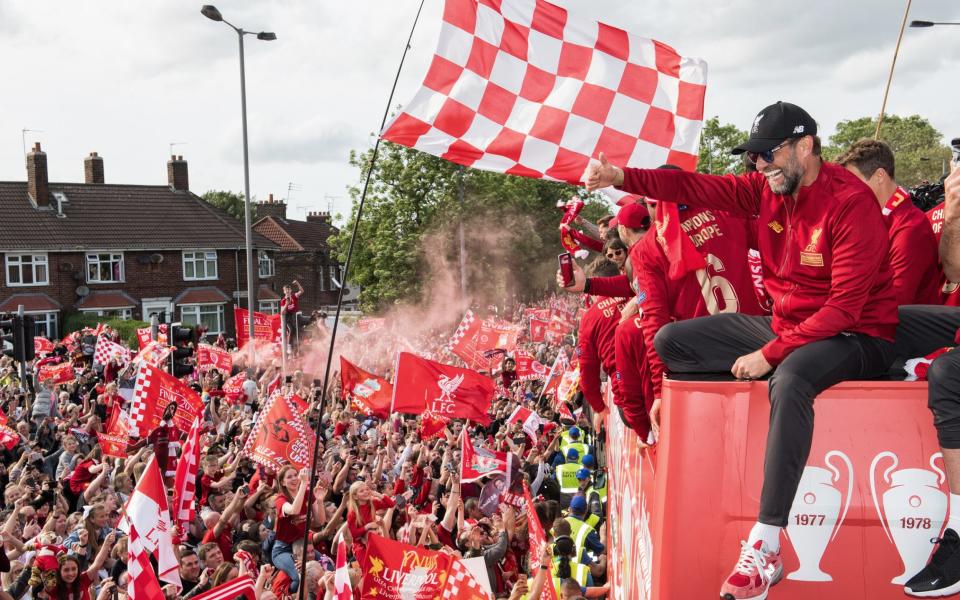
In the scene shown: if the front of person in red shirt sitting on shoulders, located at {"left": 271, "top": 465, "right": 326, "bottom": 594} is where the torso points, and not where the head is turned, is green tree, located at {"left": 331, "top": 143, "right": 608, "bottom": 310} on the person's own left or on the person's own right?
on the person's own left

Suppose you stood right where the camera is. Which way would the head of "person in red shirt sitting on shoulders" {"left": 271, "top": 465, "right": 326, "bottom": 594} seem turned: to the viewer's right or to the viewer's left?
to the viewer's right

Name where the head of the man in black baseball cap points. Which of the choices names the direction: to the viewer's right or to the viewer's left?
to the viewer's left

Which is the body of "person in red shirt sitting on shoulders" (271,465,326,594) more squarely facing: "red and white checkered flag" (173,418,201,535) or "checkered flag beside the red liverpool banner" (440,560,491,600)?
the checkered flag beside the red liverpool banner

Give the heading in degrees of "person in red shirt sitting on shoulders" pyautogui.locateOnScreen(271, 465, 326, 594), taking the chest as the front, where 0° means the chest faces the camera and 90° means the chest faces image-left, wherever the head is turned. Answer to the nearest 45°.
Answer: approximately 315°
